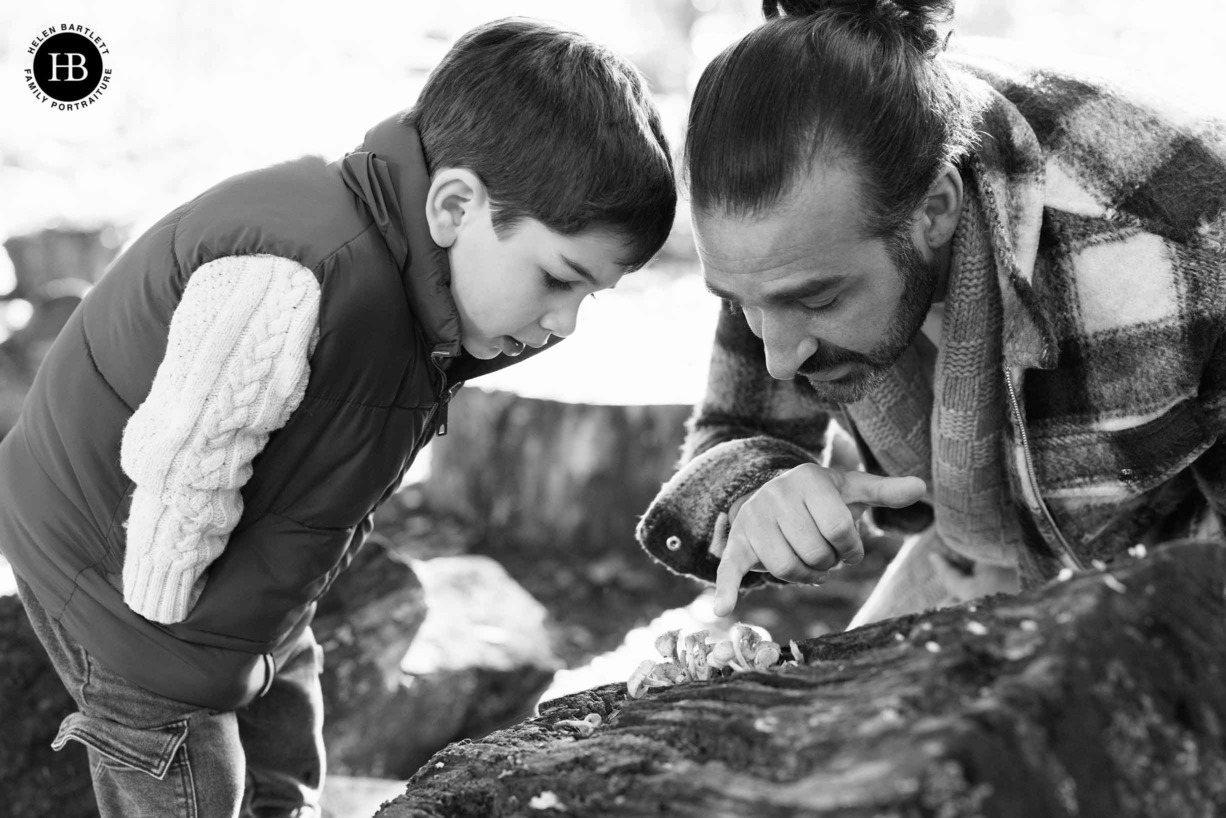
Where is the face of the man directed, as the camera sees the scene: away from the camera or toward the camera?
toward the camera

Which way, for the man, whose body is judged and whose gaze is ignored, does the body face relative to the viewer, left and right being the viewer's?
facing the viewer and to the left of the viewer

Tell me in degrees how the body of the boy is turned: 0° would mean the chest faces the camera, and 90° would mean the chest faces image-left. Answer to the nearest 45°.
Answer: approximately 270°

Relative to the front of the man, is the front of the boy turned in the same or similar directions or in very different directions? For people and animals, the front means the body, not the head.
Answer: very different directions

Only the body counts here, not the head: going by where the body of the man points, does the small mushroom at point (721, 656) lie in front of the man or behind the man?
in front

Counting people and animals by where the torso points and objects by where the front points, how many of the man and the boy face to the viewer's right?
1

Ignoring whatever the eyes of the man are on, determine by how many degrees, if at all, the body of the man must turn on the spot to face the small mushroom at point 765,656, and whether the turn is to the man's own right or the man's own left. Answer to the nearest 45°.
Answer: approximately 45° to the man's own left

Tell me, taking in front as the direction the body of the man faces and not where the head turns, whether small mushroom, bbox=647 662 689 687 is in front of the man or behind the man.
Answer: in front

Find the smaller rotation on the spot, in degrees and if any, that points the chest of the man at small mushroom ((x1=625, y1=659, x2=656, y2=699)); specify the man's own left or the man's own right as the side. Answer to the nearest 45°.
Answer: approximately 45° to the man's own left

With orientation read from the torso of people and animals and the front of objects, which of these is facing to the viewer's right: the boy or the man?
the boy

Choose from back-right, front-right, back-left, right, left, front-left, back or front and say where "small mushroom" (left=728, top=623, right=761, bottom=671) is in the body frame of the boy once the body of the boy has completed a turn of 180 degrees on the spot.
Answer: back-left
